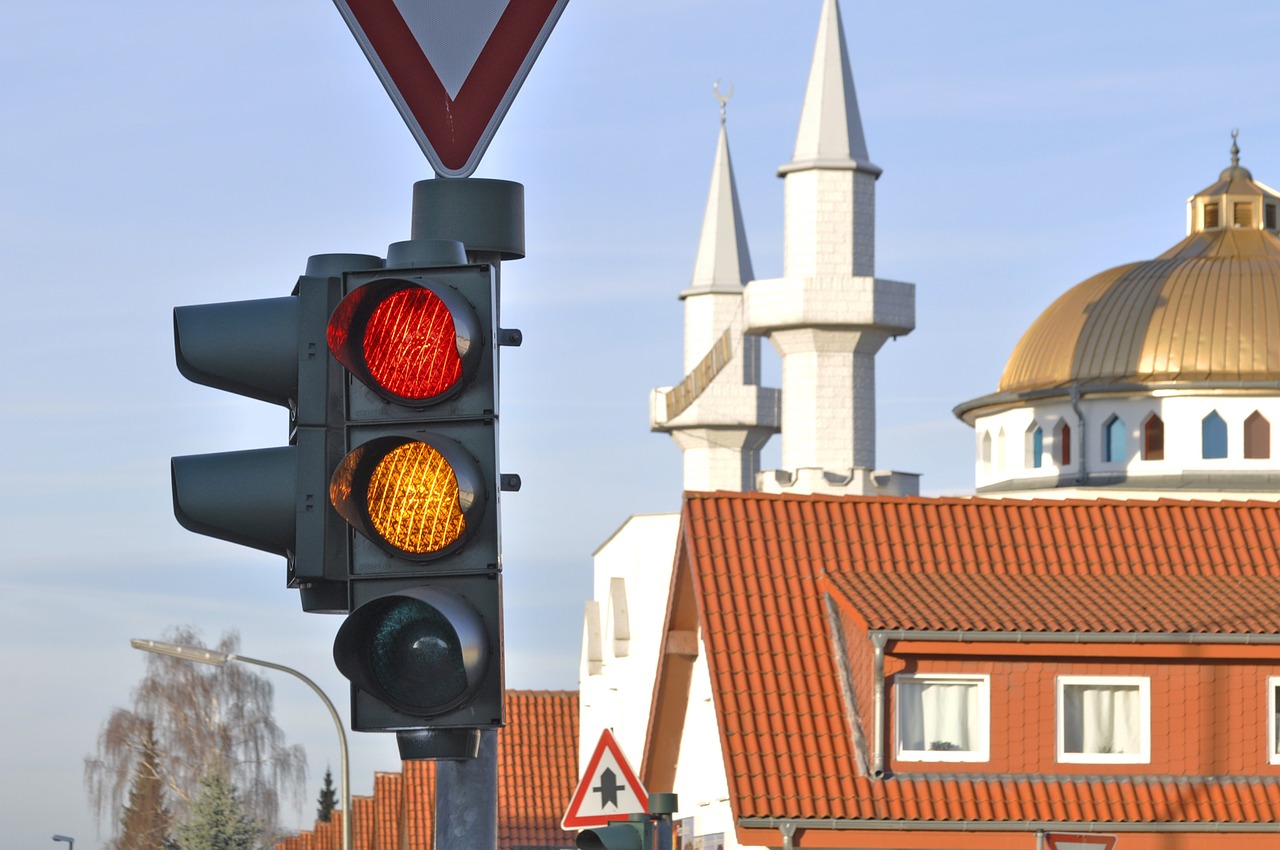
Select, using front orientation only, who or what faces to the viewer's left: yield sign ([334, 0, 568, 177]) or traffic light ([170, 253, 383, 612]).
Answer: the traffic light

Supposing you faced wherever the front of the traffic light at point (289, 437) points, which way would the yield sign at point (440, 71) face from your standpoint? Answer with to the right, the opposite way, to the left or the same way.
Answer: to the left

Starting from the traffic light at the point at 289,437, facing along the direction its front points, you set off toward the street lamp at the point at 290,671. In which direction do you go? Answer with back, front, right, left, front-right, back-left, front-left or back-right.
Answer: right

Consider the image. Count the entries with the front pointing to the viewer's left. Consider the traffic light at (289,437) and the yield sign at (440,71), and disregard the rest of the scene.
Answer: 1

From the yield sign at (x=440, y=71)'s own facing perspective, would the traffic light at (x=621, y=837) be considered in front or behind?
behind

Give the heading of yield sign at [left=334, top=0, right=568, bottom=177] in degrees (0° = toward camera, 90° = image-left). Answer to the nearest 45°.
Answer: approximately 0°

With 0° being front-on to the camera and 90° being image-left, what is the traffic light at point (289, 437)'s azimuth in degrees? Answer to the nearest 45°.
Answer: approximately 90°

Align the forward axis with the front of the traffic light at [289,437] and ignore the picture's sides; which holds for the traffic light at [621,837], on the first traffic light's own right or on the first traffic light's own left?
on the first traffic light's own right

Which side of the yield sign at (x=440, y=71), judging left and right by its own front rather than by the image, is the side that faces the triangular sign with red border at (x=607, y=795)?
back
